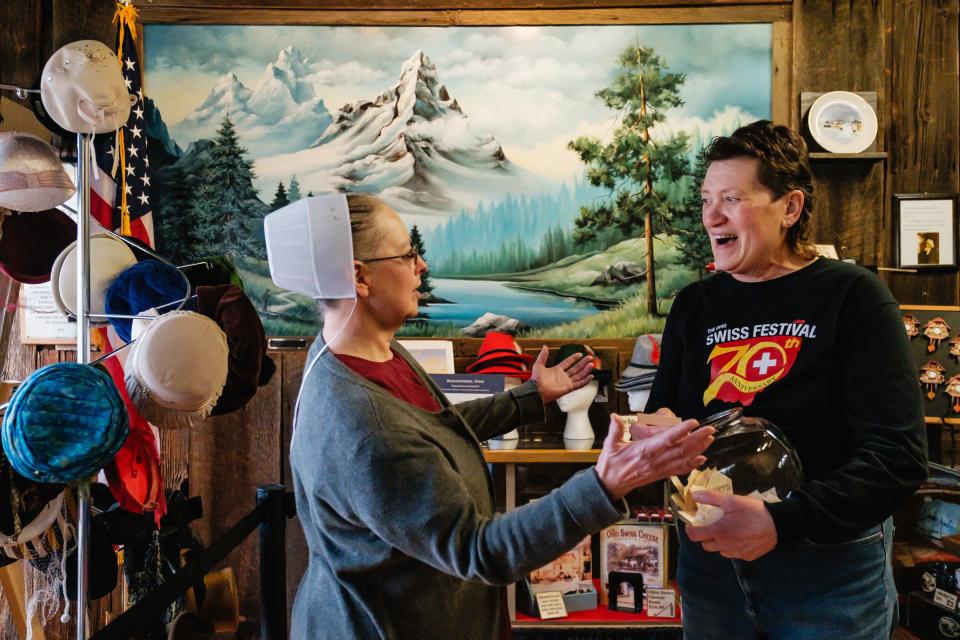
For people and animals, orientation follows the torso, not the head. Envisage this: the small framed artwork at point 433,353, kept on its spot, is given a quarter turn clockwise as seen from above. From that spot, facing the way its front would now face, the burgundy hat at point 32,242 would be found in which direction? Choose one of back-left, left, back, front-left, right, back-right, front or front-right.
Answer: front-left

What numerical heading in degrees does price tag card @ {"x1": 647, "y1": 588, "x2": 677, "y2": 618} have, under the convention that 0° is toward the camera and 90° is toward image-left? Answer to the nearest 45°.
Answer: approximately 0°

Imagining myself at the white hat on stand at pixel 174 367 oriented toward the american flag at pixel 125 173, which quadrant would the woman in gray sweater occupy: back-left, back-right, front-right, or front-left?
back-right

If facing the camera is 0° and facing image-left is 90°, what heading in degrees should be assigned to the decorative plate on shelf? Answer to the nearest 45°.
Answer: approximately 0°

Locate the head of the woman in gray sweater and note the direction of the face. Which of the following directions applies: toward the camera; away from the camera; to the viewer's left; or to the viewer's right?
to the viewer's right

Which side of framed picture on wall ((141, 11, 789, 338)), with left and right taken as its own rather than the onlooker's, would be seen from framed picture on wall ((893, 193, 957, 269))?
left

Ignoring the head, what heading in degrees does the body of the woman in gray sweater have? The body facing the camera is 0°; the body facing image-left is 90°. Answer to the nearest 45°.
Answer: approximately 270°

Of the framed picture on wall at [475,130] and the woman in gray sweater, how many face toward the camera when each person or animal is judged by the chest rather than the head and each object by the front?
1

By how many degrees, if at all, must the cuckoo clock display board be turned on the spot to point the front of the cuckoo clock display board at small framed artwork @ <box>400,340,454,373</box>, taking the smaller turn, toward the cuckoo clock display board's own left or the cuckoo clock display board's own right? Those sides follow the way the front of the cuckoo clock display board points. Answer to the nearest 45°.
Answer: approximately 45° to the cuckoo clock display board's own right

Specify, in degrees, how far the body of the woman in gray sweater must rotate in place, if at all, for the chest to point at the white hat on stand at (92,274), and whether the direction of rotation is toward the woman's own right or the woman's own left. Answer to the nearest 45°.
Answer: approximately 135° to the woman's own left

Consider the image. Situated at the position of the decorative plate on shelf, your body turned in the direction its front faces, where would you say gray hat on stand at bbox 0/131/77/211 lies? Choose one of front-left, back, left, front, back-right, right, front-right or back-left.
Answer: front-right

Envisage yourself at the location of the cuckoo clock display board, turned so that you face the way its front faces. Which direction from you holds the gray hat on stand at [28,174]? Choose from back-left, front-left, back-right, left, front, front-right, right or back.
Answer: front-right
